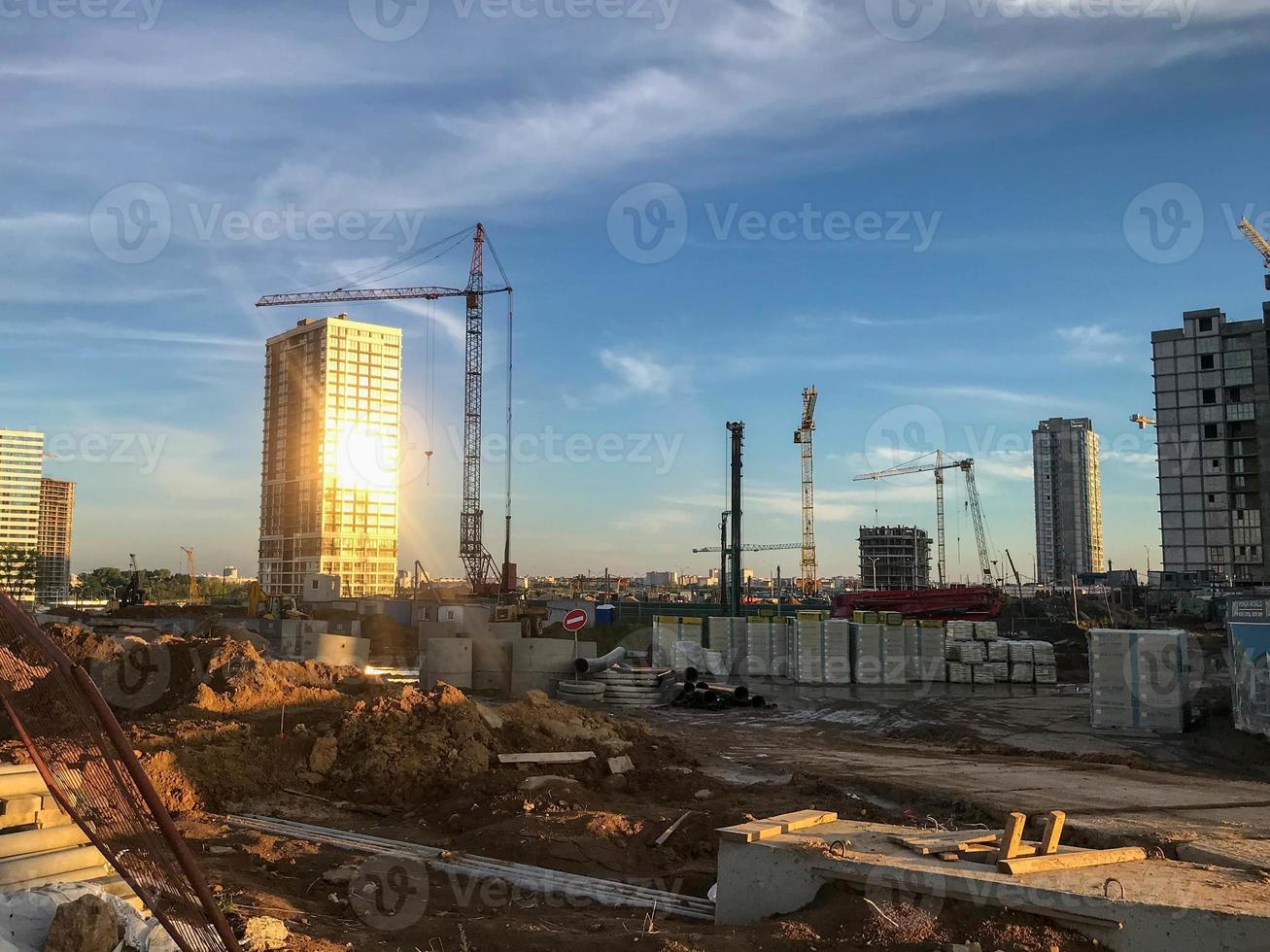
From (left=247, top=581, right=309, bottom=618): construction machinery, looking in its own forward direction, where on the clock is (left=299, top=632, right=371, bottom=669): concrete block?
The concrete block is roughly at 3 o'clock from the construction machinery.

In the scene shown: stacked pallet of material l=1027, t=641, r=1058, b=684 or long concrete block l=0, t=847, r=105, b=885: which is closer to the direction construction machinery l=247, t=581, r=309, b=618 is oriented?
the stacked pallet of material

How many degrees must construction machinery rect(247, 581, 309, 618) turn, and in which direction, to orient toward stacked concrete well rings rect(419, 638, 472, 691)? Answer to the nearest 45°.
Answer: approximately 90° to its right

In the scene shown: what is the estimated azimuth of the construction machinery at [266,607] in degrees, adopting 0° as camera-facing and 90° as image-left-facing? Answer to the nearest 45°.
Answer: approximately 270°

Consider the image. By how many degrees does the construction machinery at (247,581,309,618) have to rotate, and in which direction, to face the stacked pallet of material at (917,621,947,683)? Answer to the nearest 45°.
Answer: approximately 45° to its right

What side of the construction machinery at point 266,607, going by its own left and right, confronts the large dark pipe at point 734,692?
right
